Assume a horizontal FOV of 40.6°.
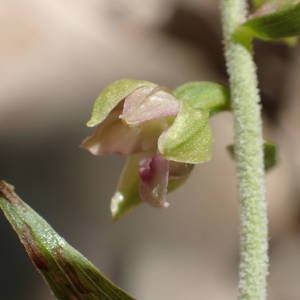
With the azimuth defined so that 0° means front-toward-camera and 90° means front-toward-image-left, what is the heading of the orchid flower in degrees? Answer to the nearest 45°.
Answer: approximately 45°
